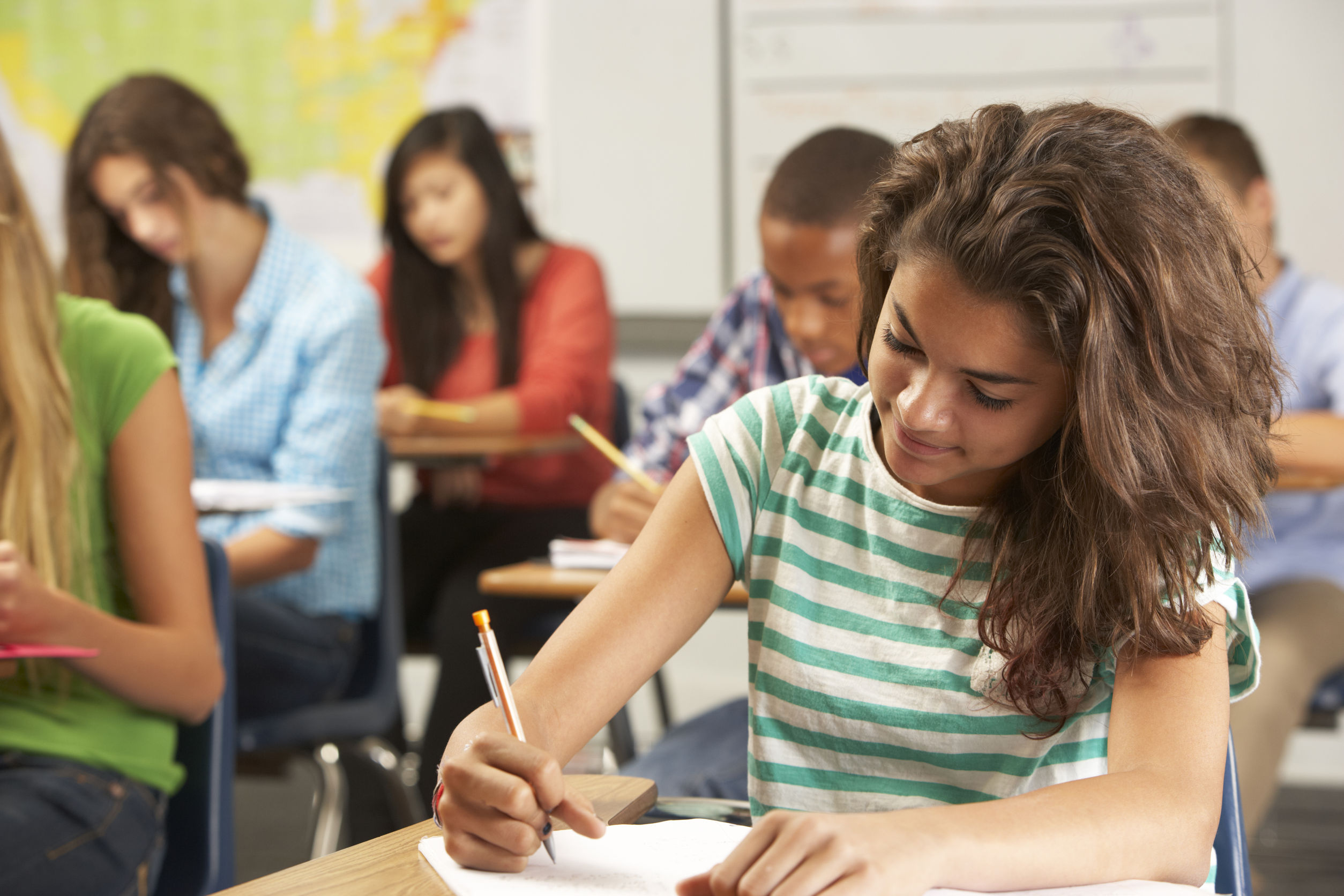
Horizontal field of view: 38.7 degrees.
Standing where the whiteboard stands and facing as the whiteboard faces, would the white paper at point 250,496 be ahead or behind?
ahead

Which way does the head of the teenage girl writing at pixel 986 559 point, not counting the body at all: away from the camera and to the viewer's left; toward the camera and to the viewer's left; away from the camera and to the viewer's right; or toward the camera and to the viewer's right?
toward the camera and to the viewer's left

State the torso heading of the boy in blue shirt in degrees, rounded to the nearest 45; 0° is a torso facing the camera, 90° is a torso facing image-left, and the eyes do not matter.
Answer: approximately 45°

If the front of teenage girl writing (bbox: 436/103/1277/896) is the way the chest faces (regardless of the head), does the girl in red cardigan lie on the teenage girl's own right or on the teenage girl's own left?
on the teenage girl's own right

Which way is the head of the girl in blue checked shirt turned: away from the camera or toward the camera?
toward the camera

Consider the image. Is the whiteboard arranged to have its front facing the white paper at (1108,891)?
yes

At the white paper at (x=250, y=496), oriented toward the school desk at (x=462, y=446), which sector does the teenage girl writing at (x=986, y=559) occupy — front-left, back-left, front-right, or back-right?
back-right

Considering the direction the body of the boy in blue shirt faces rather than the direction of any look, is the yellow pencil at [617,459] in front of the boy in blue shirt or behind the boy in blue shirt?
in front

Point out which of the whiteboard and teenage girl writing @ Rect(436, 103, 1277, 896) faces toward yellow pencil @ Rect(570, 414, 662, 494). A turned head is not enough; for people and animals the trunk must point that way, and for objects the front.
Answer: the whiteboard

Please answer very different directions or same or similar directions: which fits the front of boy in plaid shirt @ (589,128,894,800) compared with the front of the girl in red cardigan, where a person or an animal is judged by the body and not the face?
same or similar directions

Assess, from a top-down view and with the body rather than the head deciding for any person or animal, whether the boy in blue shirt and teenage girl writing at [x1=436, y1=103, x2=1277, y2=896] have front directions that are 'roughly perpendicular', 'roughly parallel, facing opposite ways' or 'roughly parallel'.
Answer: roughly parallel

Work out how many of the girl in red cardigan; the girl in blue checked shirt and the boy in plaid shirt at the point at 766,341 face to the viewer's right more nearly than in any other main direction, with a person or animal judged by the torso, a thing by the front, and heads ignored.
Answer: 0

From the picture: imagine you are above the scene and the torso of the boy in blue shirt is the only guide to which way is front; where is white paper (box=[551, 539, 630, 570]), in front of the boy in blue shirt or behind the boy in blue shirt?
in front

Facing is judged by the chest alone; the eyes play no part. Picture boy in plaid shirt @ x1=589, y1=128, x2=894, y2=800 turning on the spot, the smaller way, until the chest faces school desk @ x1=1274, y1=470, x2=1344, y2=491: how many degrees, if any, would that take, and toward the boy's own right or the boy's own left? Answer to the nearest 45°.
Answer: approximately 135° to the boy's own left

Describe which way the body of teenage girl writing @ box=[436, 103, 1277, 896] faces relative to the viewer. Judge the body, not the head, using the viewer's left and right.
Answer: facing the viewer and to the left of the viewer

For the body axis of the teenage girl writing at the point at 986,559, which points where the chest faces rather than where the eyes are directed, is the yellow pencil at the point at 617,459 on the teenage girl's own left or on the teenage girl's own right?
on the teenage girl's own right

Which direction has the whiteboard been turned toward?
toward the camera
